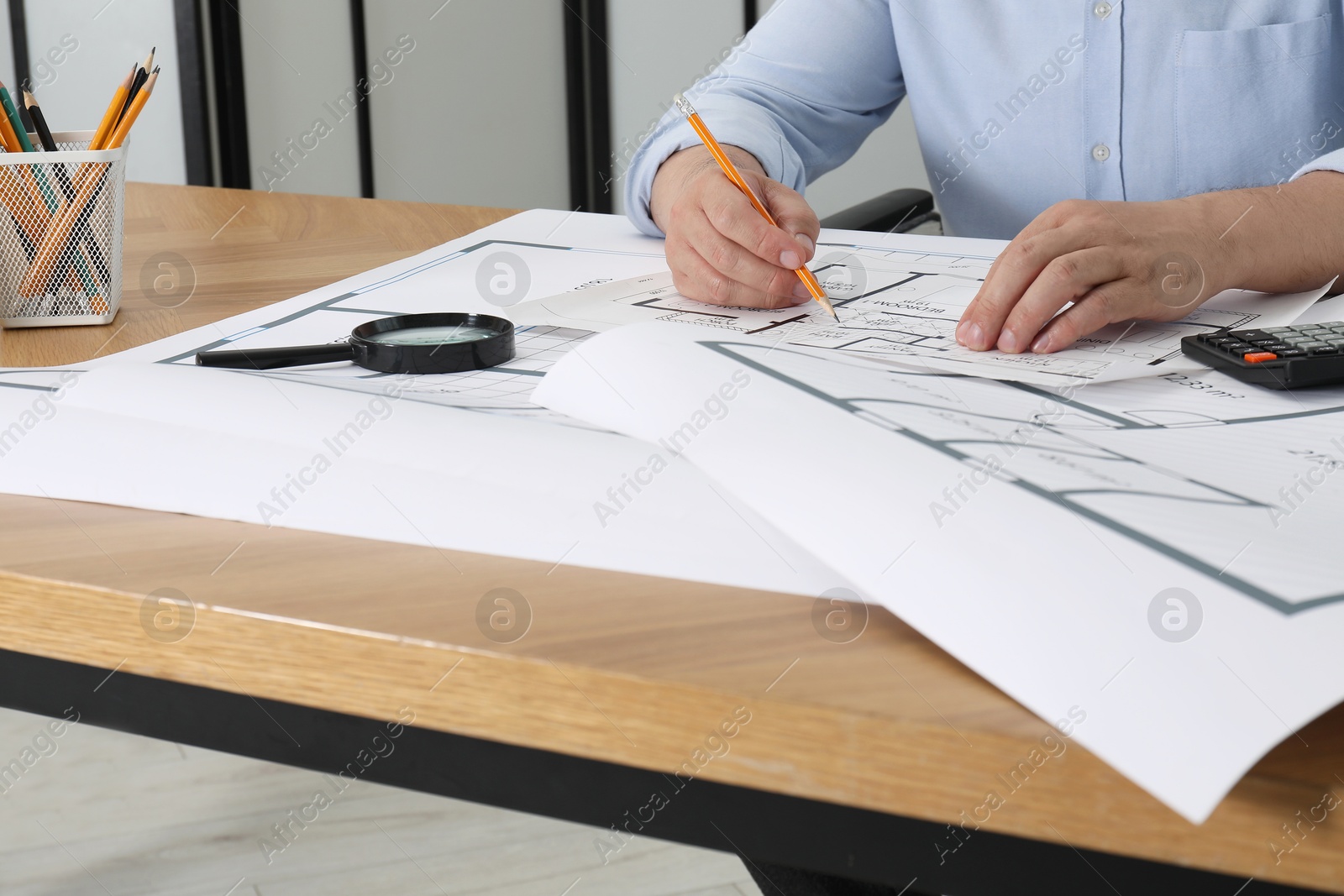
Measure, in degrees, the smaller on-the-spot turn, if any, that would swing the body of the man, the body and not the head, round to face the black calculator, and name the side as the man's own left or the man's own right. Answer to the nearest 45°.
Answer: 0° — they already face it

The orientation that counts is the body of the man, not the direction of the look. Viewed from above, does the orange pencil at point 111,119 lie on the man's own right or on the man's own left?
on the man's own right

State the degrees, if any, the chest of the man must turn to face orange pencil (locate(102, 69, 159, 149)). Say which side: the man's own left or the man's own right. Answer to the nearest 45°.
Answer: approximately 45° to the man's own right

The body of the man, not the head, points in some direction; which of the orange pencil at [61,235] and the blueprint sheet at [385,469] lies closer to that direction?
the blueprint sheet

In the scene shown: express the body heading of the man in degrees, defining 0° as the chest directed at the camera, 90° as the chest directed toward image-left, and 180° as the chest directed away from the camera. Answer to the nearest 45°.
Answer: approximately 0°

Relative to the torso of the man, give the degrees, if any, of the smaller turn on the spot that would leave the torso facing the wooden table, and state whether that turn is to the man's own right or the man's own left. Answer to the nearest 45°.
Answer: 0° — they already face it

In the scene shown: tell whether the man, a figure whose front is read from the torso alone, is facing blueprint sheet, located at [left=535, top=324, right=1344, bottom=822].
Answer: yes
